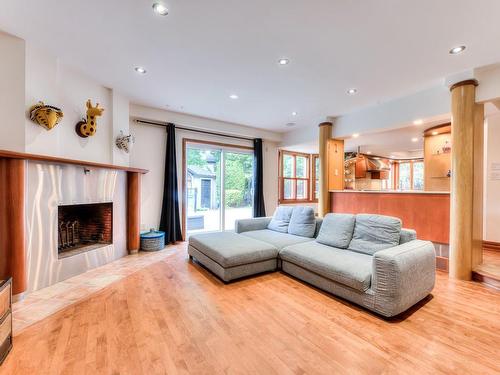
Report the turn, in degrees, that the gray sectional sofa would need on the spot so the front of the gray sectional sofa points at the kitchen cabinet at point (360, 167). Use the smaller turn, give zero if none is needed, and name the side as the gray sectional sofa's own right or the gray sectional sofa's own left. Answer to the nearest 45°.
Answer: approximately 135° to the gray sectional sofa's own right

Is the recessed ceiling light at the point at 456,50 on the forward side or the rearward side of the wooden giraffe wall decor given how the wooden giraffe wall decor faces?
on the forward side

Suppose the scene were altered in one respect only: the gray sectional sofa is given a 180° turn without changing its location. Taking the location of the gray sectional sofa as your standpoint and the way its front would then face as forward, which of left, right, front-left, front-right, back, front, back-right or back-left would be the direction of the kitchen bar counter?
front

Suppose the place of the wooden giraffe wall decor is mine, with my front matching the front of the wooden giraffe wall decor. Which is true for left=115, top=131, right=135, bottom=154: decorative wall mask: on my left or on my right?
on my left

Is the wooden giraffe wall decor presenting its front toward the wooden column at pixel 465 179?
yes

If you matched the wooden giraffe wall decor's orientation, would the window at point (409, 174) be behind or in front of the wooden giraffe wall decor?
in front

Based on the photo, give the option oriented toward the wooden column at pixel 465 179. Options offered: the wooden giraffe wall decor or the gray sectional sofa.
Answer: the wooden giraffe wall decor

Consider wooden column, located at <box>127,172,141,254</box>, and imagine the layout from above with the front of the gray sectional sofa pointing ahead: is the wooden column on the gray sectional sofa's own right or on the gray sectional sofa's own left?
on the gray sectional sofa's own right

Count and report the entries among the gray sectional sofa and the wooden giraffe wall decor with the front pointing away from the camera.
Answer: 0

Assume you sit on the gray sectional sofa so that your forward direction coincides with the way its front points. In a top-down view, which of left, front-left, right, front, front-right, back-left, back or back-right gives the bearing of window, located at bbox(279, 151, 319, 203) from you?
back-right

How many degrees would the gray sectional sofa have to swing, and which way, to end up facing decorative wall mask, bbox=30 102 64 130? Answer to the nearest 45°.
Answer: approximately 45° to its right

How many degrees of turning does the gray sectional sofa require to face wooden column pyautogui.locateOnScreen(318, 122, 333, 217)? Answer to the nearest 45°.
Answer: approximately 135° to its right

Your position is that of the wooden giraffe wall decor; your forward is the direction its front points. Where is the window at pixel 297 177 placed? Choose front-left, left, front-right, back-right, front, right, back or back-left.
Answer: front-left

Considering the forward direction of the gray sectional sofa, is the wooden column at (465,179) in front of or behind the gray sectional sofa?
behind
